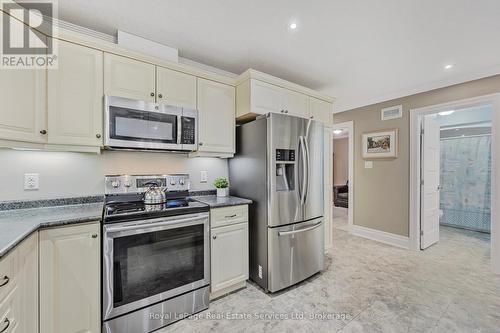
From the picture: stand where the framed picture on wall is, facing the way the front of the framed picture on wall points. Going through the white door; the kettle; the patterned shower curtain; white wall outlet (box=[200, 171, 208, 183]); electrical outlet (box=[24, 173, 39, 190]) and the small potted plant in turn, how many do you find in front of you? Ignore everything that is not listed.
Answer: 4

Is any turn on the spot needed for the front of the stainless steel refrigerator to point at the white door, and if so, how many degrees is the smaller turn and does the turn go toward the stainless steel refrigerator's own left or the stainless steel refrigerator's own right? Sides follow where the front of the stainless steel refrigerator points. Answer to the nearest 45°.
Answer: approximately 90° to the stainless steel refrigerator's own left

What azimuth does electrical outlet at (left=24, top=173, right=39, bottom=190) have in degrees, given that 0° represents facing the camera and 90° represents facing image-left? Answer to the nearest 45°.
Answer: approximately 0°

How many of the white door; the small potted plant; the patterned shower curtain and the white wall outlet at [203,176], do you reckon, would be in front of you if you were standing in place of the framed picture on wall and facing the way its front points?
2

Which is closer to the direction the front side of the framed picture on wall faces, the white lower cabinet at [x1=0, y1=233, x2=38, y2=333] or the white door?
the white lower cabinet

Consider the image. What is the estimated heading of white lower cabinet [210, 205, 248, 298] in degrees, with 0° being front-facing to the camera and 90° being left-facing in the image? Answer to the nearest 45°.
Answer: approximately 315°

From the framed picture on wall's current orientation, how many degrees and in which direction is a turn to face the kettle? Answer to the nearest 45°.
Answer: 0° — it already faces it
